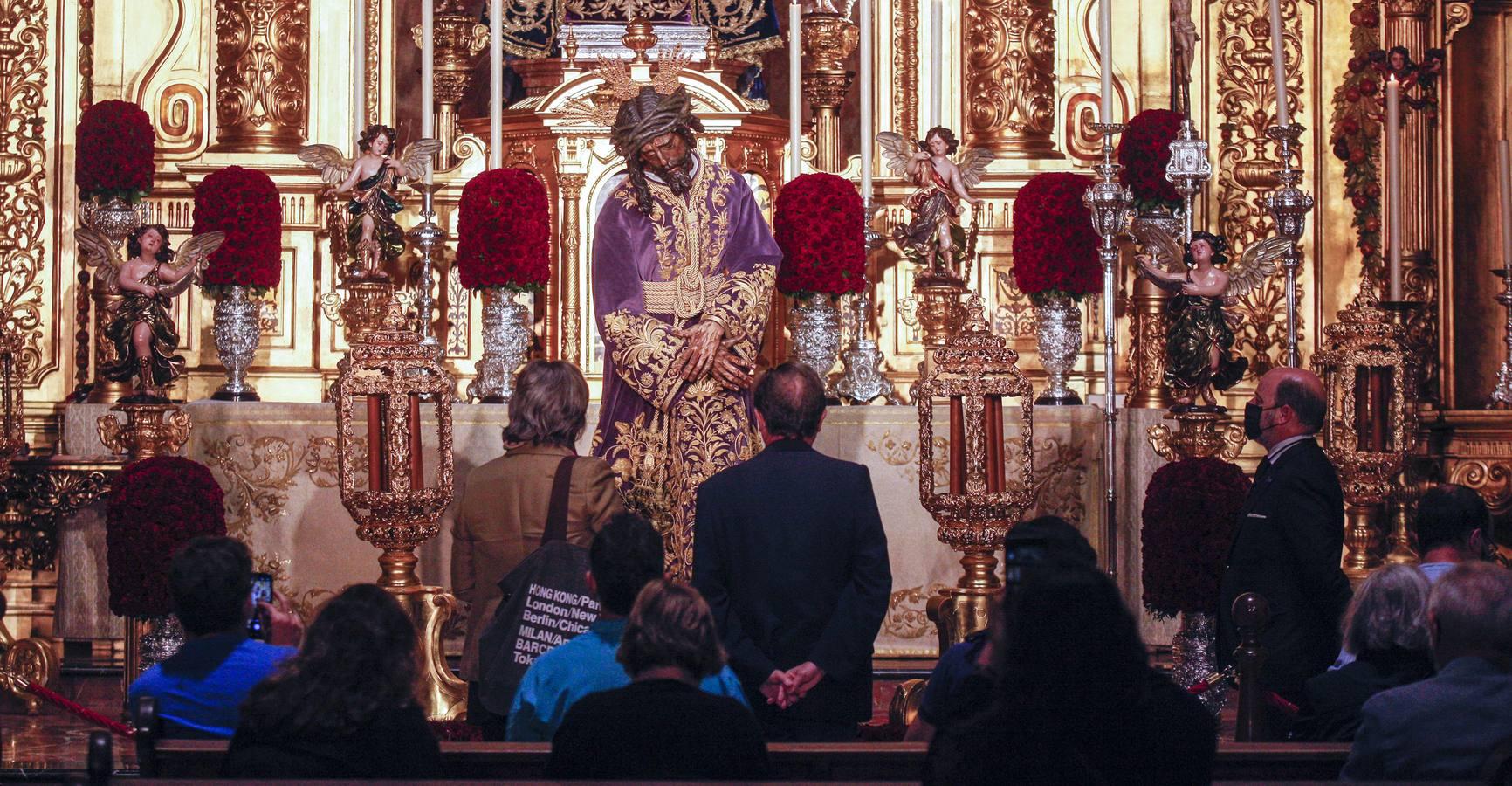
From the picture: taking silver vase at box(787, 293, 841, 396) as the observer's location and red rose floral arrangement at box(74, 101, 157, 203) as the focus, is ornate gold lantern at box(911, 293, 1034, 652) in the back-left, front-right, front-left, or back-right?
back-left

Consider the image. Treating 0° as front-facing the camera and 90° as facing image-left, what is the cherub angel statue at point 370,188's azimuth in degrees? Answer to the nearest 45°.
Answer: approximately 0°

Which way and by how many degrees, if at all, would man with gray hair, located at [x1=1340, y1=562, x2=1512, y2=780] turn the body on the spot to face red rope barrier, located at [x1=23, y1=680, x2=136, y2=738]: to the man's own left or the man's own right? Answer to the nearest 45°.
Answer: approximately 90° to the man's own left

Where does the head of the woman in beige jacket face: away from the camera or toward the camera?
away from the camera

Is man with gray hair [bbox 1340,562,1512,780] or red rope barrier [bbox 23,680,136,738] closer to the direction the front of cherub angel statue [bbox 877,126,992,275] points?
the man with gray hair

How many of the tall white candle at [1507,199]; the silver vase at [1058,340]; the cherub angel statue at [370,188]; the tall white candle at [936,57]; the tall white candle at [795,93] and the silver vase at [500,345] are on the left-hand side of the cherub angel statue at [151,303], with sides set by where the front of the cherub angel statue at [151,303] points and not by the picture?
6

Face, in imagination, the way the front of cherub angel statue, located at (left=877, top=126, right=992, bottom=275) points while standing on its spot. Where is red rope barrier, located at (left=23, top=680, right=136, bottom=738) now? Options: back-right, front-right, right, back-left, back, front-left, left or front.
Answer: front-right

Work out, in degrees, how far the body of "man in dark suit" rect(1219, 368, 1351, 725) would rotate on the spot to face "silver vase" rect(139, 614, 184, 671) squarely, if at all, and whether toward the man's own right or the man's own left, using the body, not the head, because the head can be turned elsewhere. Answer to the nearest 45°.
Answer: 0° — they already face it

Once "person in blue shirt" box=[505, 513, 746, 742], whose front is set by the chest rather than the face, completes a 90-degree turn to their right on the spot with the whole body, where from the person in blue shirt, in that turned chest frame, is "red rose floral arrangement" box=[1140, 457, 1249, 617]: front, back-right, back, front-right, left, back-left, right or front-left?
front-left

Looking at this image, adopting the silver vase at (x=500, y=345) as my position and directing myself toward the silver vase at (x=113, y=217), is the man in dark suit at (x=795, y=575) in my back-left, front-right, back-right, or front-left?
back-left

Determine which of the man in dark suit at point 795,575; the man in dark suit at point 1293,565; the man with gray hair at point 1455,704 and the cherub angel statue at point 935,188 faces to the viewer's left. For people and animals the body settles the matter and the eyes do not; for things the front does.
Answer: the man in dark suit at point 1293,565

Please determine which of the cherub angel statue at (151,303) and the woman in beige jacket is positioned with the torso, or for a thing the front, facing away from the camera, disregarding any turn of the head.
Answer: the woman in beige jacket

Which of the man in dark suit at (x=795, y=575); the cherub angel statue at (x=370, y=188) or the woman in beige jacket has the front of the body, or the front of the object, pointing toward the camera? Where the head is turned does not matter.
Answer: the cherub angel statue

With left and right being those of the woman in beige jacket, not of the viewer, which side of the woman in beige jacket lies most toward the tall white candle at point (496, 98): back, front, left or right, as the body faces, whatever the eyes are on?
front

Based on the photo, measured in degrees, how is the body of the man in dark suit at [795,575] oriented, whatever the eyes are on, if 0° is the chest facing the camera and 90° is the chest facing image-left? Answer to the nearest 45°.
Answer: approximately 180°

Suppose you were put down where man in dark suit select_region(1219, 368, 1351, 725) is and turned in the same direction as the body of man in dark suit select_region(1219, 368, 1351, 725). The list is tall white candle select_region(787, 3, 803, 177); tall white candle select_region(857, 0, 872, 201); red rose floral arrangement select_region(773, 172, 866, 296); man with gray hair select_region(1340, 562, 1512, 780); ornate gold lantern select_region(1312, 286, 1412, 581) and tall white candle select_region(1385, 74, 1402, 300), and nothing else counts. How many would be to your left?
1

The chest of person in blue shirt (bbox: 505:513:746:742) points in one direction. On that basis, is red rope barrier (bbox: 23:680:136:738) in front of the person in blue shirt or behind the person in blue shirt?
in front

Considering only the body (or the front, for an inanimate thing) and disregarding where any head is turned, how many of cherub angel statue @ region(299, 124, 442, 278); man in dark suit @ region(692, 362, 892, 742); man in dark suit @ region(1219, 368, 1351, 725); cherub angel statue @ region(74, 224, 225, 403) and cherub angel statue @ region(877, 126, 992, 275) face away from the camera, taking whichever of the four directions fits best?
1

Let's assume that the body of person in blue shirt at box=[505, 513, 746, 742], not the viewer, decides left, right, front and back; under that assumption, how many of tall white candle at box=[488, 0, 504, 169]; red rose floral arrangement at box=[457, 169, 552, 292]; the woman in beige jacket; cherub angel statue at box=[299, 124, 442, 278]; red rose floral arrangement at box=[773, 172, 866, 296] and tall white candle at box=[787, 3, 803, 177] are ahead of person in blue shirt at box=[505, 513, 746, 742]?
6

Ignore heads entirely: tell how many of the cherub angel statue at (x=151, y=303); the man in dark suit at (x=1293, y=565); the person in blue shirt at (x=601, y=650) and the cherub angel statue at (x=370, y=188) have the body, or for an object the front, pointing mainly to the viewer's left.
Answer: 1

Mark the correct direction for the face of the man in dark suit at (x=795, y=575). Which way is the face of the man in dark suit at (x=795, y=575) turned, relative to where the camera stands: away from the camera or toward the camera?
away from the camera

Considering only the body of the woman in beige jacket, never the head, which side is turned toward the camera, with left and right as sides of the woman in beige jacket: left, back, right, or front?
back

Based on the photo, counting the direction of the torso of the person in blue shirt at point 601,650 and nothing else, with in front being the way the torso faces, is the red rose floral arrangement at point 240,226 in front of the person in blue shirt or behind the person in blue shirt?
in front

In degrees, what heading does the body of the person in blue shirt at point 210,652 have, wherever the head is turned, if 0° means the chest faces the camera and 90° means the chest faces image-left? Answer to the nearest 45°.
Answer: approximately 180°

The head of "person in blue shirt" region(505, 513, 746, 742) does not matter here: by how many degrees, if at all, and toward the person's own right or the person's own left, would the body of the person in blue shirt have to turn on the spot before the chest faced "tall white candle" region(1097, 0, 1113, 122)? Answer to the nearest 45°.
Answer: approximately 45° to the person's own right

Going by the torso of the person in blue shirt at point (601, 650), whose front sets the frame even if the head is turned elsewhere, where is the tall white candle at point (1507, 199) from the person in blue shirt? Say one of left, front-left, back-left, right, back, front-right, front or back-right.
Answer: front-right

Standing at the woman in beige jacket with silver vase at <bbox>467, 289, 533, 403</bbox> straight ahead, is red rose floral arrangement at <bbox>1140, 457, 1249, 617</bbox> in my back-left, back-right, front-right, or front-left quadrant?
front-right

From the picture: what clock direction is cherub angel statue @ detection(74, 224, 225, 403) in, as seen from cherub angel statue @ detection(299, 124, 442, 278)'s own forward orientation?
cherub angel statue @ detection(74, 224, 225, 403) is roughly at 3 o'clock from cherub angel statue @ detection(299, 124, 442, 278).
